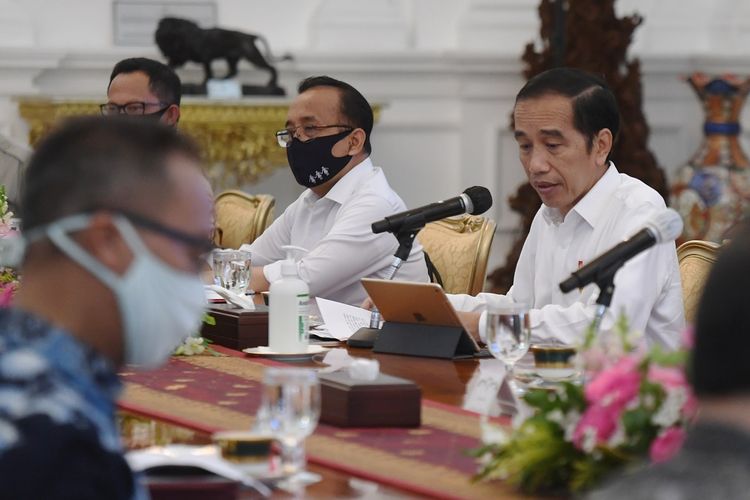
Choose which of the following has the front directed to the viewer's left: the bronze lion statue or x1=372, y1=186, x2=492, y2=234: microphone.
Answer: the bronze lion statue

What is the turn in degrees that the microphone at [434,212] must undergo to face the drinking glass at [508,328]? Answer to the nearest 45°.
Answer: approximately 90° to its right

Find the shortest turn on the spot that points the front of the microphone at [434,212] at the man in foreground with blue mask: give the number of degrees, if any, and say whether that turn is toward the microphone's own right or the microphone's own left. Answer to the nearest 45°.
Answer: approximately 90° to the microphone's own right

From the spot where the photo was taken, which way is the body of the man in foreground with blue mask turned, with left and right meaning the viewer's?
facing to the right of the viewer

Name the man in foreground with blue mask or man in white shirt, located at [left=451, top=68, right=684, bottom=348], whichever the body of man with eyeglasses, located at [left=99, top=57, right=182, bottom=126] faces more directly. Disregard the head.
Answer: the man in foreground with blue mask

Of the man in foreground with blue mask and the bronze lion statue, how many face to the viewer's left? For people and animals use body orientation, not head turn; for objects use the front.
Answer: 1

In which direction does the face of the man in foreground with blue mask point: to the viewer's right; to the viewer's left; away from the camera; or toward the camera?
to the viewer's right

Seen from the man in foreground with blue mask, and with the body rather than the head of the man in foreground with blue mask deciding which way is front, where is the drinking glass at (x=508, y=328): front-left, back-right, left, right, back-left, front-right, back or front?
front-left

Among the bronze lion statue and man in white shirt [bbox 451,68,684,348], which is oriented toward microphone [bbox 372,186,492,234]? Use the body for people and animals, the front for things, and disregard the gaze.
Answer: the man in white shirt

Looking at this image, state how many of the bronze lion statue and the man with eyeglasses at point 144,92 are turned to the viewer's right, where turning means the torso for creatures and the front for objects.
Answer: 0

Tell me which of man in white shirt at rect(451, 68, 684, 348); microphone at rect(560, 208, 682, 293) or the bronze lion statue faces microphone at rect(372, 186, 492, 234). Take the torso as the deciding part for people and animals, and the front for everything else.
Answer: the man in white shirt

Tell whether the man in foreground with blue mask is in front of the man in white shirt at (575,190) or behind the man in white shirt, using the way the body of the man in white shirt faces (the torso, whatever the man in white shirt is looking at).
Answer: in front

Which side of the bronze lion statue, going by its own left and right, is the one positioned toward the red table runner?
left

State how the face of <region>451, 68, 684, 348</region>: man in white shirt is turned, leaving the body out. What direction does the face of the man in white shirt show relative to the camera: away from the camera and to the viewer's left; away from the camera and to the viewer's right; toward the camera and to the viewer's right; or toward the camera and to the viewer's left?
toward the camera and to the viewer's left

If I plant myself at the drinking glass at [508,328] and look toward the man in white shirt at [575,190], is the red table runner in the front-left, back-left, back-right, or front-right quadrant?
back-left
